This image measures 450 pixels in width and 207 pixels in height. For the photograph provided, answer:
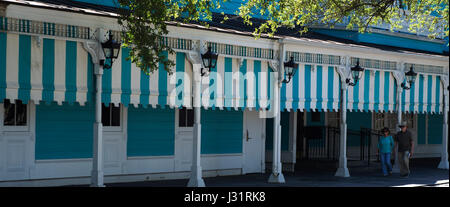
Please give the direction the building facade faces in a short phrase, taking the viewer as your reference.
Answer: facing the viewer and to the right of the viewer

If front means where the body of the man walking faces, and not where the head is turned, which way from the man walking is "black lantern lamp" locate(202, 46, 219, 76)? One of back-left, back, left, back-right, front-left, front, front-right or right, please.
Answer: front-right

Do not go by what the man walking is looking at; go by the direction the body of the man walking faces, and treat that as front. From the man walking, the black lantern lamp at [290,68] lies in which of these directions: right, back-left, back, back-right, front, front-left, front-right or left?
front-right

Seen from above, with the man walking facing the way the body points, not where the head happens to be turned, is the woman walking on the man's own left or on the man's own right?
on the man's own right

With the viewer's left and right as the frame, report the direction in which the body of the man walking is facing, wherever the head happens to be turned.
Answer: facing the viewer
